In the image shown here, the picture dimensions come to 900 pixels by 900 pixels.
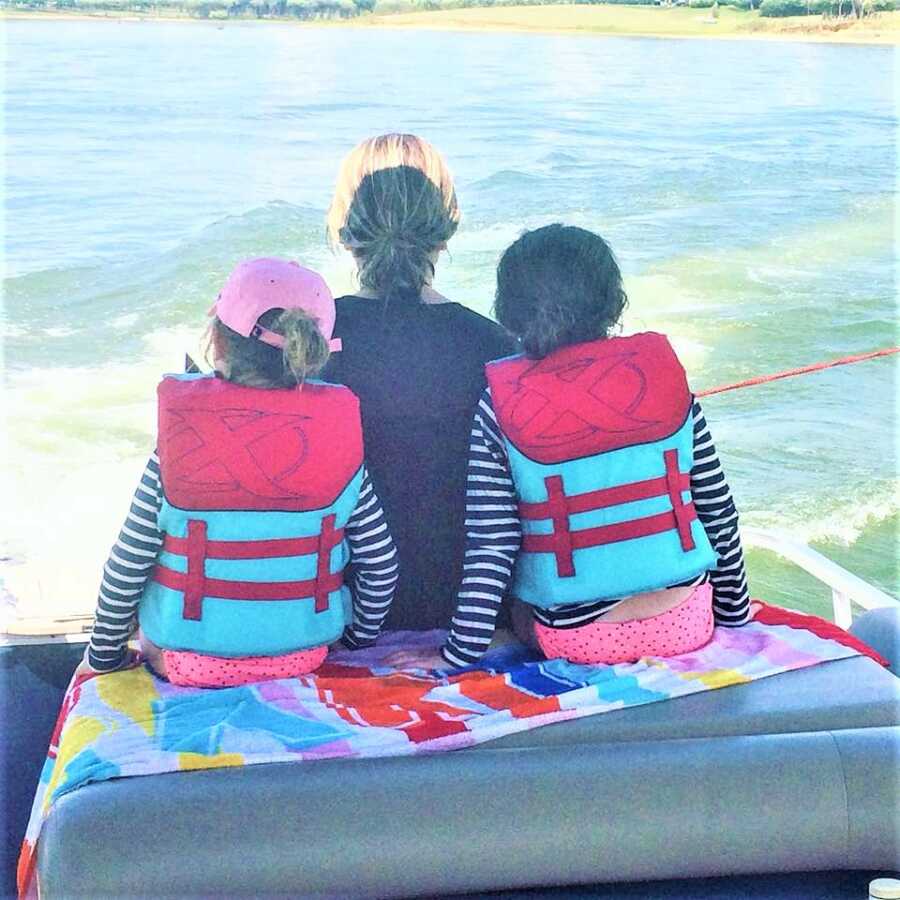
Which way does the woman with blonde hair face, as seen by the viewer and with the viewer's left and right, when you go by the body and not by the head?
facing away from the viewer

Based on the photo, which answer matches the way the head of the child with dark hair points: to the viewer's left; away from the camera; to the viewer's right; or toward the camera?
away from the camera

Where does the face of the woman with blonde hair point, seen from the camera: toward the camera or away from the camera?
away from the camera

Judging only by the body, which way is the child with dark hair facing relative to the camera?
away from the camera

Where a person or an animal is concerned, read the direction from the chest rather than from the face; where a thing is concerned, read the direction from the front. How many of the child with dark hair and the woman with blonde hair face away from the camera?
2
